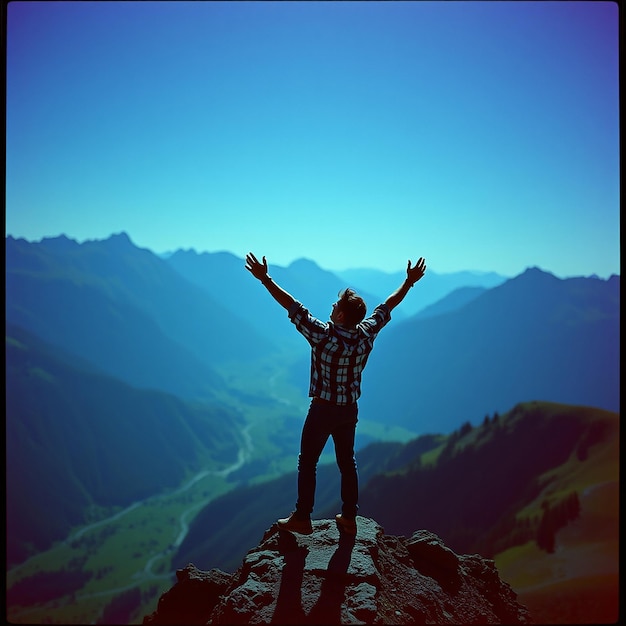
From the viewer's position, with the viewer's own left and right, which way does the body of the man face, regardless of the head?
facing away from the viewer and to the left of the viewer
